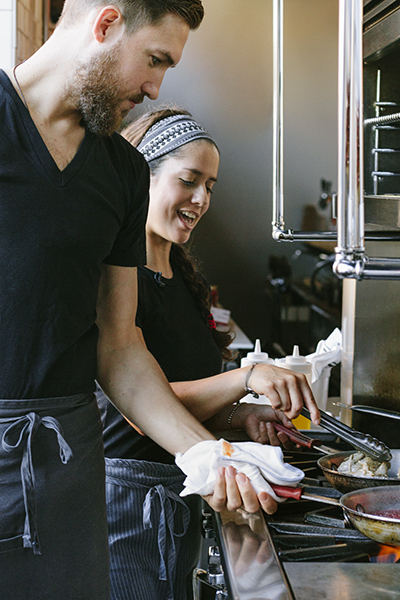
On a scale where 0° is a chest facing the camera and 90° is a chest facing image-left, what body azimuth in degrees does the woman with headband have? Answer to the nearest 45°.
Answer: approximately 315°

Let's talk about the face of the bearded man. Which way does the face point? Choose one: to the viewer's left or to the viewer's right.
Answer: to the viewer's right

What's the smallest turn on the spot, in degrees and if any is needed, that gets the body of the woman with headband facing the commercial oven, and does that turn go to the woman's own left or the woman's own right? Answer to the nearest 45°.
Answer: approximately 45° to the woman's own left

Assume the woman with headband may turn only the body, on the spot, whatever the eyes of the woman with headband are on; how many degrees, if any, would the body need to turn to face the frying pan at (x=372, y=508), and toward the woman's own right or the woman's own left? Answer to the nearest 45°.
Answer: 0° — they already face it

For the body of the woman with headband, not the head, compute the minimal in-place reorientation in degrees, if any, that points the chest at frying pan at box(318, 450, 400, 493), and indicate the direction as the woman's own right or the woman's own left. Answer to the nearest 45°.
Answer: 0° — they already face it

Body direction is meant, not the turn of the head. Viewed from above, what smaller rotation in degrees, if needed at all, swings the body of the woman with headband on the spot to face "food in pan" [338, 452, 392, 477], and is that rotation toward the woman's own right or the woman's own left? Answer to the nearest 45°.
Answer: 0° — they already face it

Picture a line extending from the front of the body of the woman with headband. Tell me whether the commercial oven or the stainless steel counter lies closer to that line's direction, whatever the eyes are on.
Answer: the stainless steel counter
